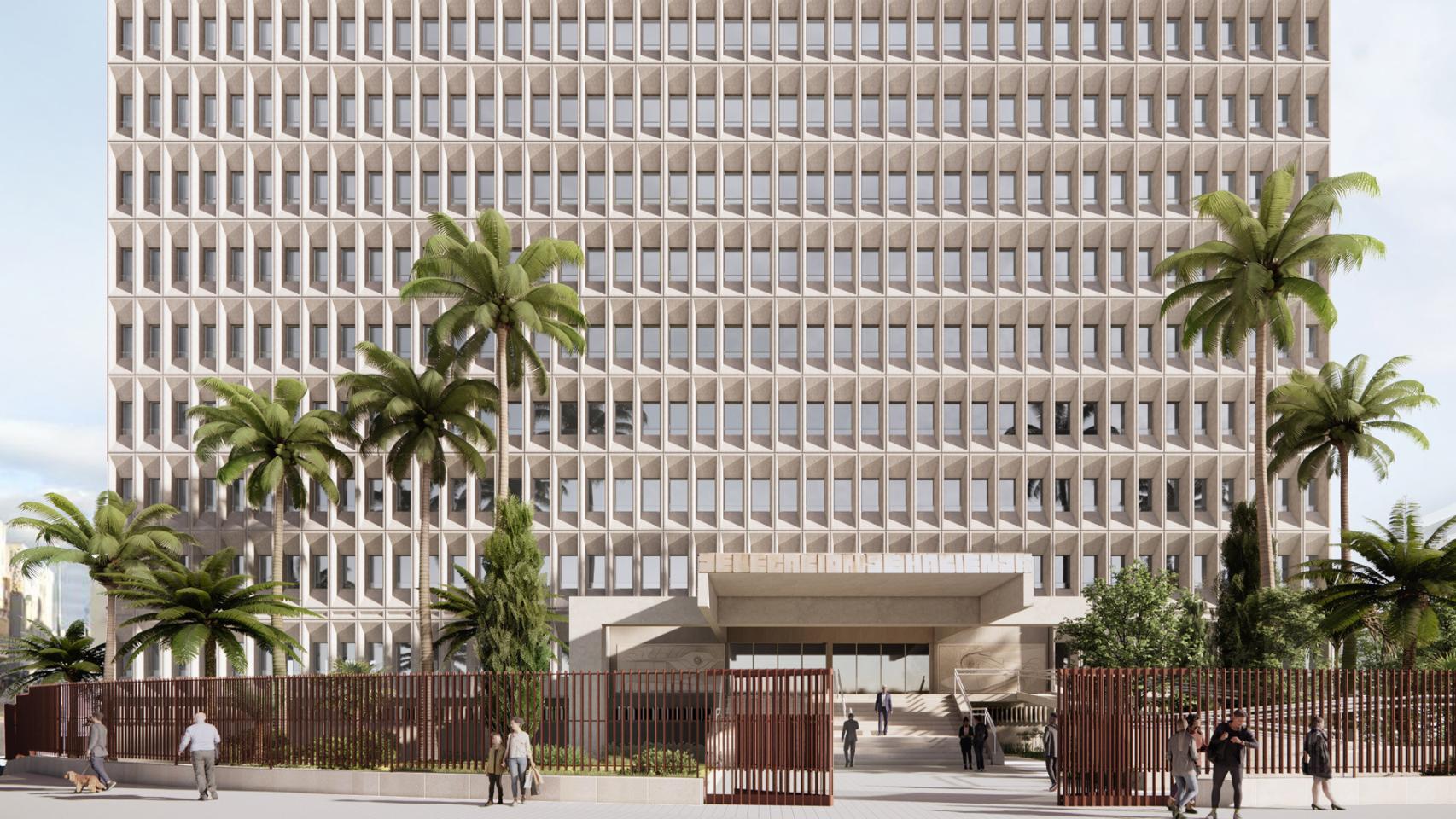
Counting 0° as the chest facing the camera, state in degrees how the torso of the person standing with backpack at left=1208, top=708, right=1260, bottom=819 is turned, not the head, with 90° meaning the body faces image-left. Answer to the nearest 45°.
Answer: approximately 0°
